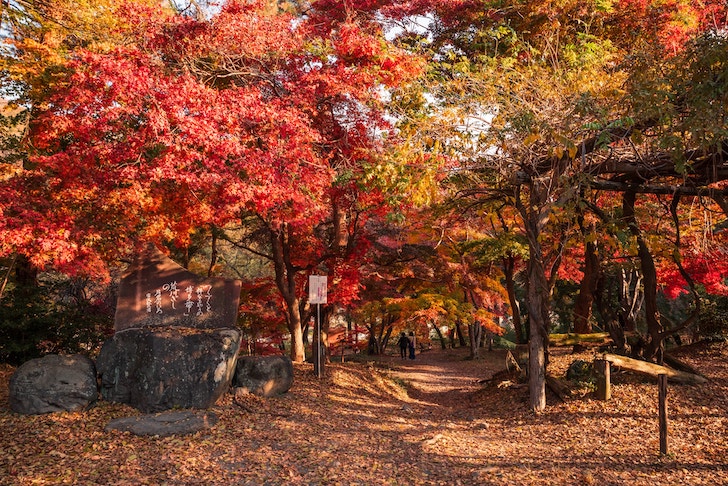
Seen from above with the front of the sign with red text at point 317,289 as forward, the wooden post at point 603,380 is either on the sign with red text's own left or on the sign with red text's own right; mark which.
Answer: on the sign with red text's own left

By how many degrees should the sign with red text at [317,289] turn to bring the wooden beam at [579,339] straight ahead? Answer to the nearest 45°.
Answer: approximately 90° to its left

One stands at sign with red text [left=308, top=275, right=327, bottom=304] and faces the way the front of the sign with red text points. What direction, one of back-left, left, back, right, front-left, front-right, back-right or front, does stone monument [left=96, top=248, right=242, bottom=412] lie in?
front-right

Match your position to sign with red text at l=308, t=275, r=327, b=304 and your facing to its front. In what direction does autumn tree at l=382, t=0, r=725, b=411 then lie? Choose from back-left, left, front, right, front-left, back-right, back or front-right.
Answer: front-left

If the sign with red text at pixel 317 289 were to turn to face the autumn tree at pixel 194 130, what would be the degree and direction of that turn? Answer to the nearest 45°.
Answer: approximately 45° to its right

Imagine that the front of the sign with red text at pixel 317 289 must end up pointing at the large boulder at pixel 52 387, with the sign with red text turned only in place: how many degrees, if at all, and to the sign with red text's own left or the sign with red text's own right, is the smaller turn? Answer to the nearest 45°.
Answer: approximately 45° to the sign with red text's own right

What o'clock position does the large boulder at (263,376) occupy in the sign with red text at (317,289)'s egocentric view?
The large boulder is roughly at 1 o'clock from the sign with red text.

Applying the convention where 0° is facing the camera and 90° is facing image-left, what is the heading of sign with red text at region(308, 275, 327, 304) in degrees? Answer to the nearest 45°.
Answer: approximately 0°
